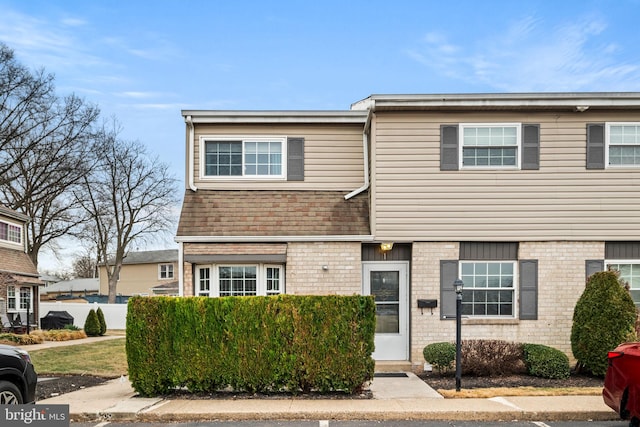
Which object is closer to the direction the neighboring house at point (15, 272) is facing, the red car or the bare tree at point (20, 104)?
the red car

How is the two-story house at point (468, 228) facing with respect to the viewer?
toward the camera

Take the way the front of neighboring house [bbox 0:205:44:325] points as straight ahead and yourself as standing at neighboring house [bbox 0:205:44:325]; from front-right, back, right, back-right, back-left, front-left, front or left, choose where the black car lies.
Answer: front-right

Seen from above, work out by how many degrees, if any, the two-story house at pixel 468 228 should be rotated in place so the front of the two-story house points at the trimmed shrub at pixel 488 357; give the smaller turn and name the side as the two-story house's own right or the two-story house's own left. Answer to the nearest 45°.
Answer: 0° — it already faces it

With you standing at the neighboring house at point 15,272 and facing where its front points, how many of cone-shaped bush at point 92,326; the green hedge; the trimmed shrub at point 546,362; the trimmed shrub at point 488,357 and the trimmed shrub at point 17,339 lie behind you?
0

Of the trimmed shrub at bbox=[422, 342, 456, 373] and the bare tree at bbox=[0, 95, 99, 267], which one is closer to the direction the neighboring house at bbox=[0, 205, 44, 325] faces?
the trimmed shrub

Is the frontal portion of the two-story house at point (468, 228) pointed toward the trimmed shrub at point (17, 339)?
no

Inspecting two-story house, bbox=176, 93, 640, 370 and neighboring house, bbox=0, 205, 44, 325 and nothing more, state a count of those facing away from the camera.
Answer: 0

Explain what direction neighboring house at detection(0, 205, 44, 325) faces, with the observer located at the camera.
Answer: facing the viewer and to the right of the viewer

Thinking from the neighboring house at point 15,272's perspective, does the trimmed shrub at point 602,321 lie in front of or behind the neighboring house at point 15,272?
in front

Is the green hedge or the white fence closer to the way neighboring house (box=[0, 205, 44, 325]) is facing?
the green hedge

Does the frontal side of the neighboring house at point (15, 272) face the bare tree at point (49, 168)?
no
